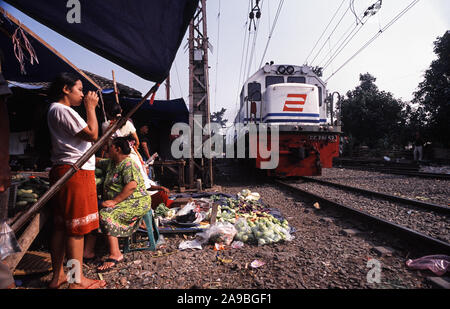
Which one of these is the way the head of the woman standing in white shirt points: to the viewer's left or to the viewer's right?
to the viewer's right

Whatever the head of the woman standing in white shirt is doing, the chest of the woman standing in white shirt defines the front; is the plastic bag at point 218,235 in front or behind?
in front

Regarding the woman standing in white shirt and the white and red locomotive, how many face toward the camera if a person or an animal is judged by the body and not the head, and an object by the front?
1

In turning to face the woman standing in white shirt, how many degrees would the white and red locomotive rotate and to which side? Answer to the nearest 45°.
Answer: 0° — it already faces them

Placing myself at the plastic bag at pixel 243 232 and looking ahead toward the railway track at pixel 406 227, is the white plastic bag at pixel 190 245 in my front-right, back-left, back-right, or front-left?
back-right

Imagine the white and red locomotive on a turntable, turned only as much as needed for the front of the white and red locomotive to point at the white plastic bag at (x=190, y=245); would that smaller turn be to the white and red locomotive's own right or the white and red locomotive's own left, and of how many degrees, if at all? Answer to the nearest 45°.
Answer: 0° — it already faces it

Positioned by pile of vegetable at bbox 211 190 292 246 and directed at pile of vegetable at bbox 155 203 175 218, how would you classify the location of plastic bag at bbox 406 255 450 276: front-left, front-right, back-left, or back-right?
back-left

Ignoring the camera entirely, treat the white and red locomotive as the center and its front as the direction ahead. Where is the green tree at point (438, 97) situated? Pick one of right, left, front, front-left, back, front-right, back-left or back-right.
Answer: back-left

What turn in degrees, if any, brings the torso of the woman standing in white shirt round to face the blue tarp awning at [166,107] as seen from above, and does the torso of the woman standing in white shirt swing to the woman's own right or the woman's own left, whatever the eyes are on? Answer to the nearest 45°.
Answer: approximately 45° to the woman's own left

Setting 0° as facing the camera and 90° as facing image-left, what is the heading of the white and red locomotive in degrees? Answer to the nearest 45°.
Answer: approximately 0°

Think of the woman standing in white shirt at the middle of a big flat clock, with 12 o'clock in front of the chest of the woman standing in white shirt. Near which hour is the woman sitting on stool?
The woman sitting on stool is roughly at 10 o'clock from the woman standing in white shirt.

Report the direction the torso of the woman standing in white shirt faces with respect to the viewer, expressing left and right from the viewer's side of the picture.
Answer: facing to the right of the viewer
